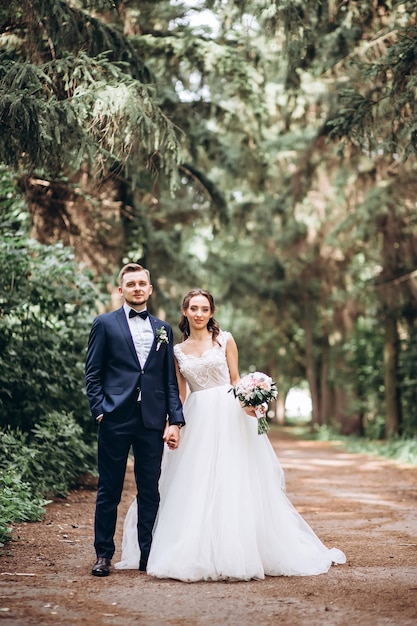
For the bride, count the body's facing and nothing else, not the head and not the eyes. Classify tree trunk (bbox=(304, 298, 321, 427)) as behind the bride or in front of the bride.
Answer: behind

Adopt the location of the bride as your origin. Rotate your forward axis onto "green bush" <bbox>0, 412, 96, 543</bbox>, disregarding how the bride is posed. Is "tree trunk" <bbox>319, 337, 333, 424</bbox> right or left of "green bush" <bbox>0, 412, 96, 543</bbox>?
right

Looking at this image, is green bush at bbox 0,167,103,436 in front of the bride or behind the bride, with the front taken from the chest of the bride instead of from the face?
behind

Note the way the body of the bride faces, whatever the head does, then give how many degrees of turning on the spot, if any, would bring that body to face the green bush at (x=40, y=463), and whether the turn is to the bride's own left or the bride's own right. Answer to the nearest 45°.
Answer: approximately 135° to the bride's own right

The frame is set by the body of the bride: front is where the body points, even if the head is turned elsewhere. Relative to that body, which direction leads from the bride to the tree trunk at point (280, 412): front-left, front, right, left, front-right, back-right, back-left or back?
back

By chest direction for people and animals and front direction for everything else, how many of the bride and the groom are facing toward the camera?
2

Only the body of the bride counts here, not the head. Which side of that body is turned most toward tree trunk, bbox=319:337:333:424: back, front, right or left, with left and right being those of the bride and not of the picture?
back

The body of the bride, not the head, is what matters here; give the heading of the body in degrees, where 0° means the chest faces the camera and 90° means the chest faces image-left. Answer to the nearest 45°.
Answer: approximately 0°

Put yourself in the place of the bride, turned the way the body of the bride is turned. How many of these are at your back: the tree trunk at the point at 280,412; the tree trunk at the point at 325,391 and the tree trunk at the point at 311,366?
3
